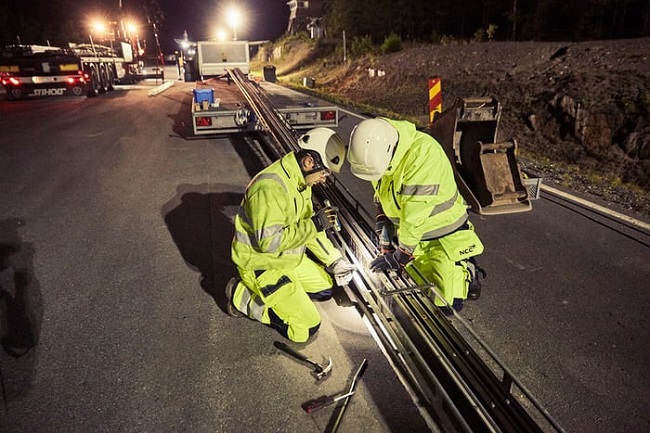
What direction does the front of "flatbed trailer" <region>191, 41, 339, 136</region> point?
away from the camera

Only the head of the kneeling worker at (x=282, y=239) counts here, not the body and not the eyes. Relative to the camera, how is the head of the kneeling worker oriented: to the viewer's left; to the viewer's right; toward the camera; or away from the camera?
to the viewer's right

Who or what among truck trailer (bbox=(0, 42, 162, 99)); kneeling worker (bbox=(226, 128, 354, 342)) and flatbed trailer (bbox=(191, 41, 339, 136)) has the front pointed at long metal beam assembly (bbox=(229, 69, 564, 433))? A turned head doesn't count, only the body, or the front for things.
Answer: the kneeling worker

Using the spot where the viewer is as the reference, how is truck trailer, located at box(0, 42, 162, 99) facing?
facing away from the viewer and to the right of the viewer

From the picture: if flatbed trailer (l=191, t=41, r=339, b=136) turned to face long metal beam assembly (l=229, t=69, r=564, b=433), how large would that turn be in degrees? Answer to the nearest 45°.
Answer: approximately 180°

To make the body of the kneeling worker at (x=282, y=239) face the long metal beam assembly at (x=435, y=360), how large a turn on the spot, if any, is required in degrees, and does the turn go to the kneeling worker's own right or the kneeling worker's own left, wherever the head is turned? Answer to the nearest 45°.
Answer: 0° — they already face it

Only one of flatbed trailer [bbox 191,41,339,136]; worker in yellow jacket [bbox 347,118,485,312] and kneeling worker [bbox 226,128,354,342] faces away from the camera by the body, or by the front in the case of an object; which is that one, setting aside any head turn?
the flatbed trailer

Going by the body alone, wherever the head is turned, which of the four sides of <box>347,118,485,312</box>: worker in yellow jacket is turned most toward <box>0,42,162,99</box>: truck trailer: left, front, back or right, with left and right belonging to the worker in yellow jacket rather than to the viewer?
right

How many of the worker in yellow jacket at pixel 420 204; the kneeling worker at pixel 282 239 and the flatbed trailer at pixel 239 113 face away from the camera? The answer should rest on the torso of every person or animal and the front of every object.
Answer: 1

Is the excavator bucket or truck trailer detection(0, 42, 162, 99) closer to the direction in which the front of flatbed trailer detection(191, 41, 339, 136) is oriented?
the truck trailer

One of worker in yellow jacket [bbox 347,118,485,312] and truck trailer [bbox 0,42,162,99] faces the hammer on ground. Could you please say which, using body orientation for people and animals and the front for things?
the worker in yellow jacket

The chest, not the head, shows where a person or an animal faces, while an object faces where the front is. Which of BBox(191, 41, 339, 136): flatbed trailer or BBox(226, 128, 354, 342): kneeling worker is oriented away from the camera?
the flatbed trailer

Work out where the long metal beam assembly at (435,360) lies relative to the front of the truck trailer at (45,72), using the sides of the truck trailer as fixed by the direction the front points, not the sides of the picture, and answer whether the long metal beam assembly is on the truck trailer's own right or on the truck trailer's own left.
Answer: on the truck trailer's own right

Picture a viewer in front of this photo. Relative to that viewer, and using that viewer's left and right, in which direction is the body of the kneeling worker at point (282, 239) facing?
facing the viewer and to the right of the viewer

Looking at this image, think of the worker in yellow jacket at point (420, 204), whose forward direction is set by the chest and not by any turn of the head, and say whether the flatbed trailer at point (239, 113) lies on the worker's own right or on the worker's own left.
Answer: on the worker's own right
